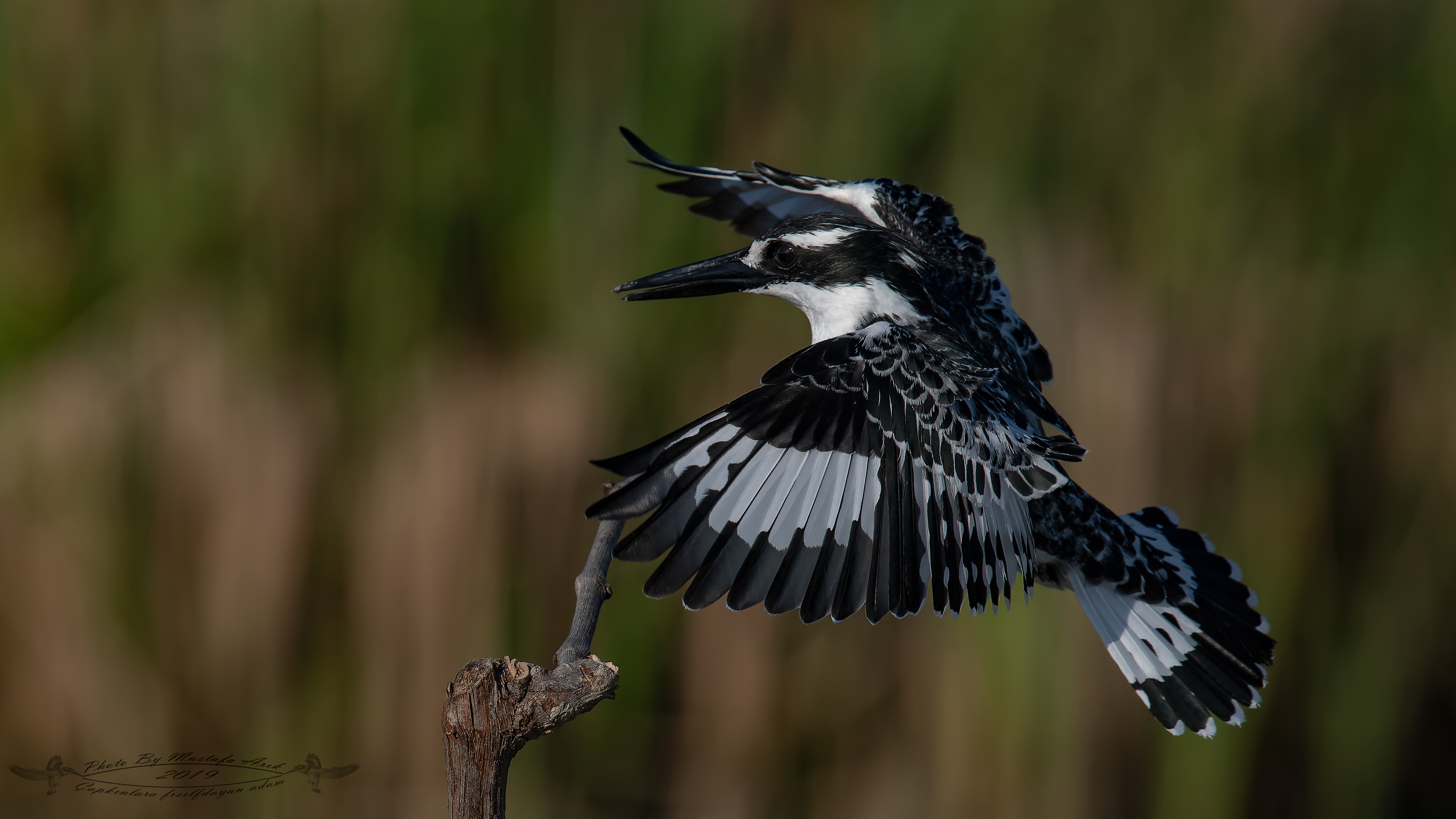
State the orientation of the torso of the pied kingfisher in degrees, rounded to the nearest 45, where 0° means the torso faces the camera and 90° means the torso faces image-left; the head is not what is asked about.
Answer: approximately 90°
